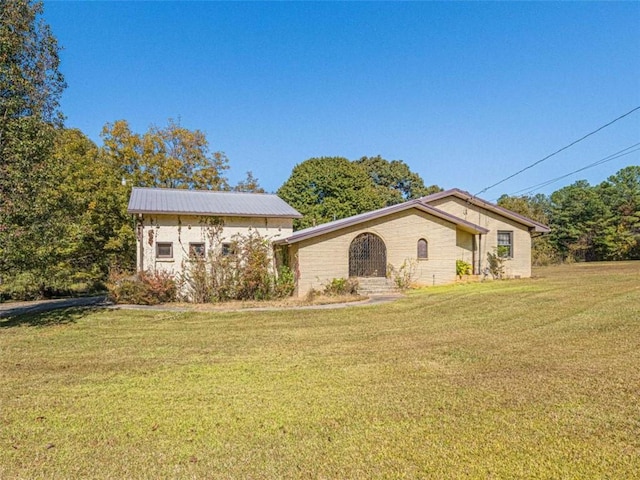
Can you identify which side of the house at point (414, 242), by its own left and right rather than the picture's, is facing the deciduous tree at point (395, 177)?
back

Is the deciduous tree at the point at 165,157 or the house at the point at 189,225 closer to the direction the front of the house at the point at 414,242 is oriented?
the house

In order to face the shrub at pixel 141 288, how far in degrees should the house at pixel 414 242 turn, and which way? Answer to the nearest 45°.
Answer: approximately 45° to its right

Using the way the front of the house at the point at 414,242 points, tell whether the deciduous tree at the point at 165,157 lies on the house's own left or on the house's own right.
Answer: on the house's own right

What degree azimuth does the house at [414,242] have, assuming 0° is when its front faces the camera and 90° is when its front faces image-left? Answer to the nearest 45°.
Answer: approximately 0°
